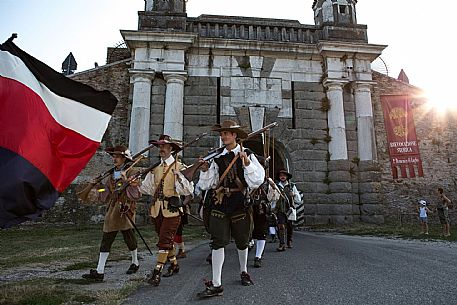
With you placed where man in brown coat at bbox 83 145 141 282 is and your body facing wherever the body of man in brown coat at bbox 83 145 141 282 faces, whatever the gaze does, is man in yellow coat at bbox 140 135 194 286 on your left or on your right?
on your left

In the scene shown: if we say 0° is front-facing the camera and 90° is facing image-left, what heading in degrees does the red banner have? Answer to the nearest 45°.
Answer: approximately 0°

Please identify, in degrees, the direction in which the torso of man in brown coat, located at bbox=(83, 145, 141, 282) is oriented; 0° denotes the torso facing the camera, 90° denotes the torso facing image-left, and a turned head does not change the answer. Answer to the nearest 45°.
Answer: approximately 45°

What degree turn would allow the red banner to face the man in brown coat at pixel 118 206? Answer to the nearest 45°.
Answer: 0° — it already faces them

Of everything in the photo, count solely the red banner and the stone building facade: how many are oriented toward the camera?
2
